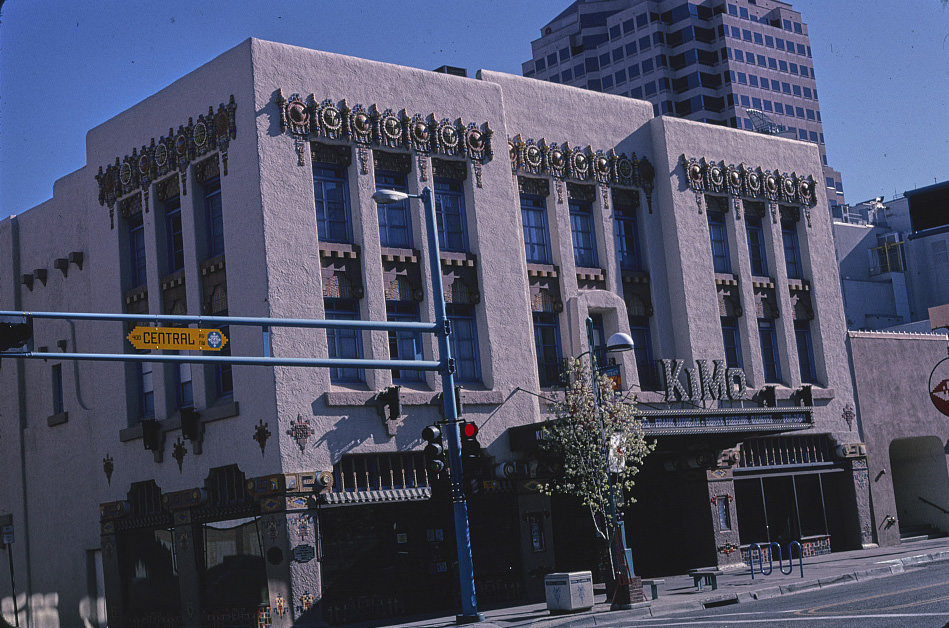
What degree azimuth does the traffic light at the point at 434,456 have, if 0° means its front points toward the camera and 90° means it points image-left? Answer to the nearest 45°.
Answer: approximately 45°

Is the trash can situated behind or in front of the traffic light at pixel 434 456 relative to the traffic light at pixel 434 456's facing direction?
behind

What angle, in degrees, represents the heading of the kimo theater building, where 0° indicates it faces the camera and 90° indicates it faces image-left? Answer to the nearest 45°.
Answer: approximately 315°

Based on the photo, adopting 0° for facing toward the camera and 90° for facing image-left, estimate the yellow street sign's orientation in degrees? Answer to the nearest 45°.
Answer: approximately 0°

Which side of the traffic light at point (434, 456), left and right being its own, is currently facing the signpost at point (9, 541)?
right

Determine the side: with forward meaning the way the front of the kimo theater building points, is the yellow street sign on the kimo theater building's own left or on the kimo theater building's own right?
on the kimo theater building's own right

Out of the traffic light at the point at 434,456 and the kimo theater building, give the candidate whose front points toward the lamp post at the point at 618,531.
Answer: the kimo theater building

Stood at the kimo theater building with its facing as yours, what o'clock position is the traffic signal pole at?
The traffic signal pole is roughly at 1 o'clock from the kimo theater building.

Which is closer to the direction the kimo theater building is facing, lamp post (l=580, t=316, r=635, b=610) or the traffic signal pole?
the lamp post

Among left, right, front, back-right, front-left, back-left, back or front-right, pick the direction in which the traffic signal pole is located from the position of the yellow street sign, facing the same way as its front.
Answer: back-left

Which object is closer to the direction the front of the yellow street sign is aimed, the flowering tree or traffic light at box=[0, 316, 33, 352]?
the traffic light
